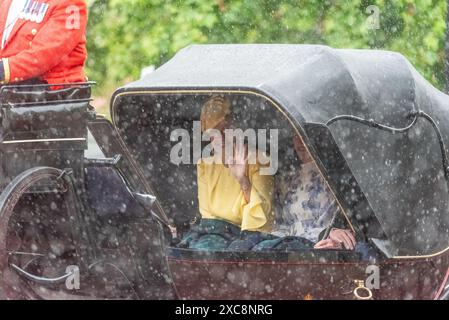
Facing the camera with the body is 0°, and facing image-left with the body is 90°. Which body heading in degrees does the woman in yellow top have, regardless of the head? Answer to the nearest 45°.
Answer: approximately 45°
